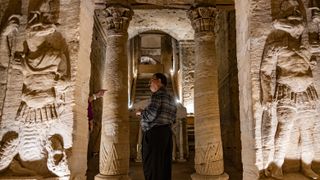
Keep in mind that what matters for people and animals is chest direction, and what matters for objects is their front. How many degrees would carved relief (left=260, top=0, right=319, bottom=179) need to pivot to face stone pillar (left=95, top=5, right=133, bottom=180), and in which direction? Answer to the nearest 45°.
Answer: approximately 135° to its right

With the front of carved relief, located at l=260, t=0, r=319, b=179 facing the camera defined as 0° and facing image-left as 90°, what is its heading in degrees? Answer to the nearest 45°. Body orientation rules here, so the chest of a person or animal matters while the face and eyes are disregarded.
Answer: approximately 0°

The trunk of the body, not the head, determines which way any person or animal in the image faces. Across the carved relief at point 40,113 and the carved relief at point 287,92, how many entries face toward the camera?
2

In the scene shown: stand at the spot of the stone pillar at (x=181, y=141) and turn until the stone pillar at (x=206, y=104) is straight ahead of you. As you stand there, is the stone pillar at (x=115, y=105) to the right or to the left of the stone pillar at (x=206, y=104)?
right

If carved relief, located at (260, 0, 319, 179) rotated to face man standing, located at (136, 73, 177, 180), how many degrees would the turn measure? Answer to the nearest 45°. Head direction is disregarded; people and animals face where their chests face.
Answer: approximately 90° to its right

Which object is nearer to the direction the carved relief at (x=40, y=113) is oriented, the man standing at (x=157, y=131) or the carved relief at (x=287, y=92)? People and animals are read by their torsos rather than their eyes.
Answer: the carved relief

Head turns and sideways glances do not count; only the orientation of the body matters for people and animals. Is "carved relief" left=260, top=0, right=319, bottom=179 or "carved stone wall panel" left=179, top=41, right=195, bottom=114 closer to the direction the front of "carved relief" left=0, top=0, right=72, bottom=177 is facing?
the carved relief

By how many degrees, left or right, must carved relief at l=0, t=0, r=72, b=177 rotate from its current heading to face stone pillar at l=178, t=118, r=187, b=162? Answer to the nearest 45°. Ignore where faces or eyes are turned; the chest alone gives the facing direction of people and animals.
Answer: approximately 135° to its left

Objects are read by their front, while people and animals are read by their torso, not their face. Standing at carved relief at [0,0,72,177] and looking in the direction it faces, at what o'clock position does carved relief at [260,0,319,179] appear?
carved relief at [260,0,319,179] is roughly at 10 o'clock from carved relief at [0,0,72,177].

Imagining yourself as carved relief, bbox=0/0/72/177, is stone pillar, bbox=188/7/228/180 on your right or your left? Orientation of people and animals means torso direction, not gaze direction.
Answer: on your left

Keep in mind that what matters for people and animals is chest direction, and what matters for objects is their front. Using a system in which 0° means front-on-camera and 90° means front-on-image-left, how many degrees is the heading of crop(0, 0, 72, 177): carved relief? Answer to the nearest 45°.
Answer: approximately 0°

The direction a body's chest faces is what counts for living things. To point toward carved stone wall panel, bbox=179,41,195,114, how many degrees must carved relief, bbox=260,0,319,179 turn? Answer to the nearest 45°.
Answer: approximately 135° to its right
